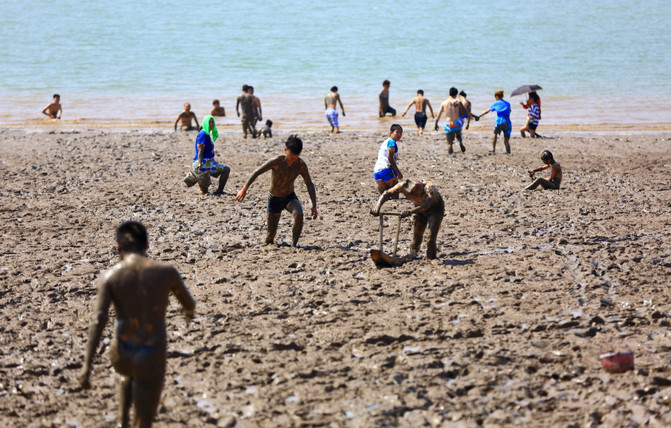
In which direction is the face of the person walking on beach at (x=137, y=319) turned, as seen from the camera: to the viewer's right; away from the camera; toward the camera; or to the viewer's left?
away from the camera

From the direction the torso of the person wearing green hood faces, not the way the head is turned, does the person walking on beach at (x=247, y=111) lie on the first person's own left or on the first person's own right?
on the first person's own left

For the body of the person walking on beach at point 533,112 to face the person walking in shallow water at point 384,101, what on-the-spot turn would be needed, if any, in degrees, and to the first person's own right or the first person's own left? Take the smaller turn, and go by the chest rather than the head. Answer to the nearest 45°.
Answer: approximately 45° to the first person's own right
